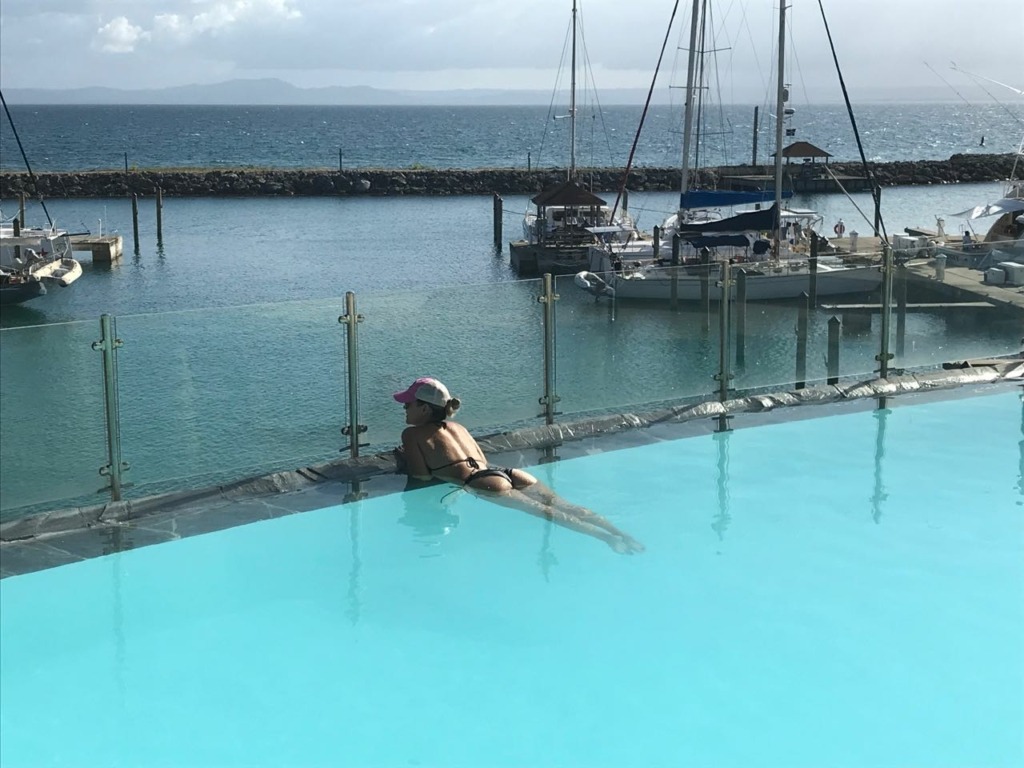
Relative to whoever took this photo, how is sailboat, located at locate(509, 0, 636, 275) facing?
facing away from the viewer and to the right of the viewer

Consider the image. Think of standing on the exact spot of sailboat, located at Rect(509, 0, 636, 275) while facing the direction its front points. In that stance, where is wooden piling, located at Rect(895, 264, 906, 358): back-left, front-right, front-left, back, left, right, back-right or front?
back-right

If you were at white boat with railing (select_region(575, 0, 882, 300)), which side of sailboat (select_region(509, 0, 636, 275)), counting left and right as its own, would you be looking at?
right

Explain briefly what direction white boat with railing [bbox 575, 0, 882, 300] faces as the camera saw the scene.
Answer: facing to the right of the viewer

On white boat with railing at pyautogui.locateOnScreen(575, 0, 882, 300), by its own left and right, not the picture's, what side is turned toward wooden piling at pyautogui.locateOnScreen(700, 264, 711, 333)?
right

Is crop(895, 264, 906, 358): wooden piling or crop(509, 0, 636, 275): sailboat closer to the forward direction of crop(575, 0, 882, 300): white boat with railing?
the wooden piling

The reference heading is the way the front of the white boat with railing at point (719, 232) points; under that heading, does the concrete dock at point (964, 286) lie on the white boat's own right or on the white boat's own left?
on the white boat's own right

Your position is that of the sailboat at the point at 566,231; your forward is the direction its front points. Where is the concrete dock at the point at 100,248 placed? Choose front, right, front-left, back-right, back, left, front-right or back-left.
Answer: back-left

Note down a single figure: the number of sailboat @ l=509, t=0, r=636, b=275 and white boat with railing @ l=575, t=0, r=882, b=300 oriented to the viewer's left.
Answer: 0
